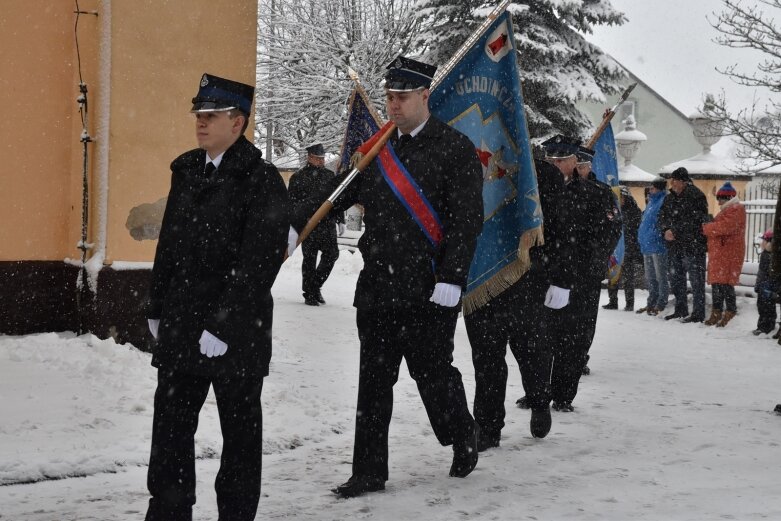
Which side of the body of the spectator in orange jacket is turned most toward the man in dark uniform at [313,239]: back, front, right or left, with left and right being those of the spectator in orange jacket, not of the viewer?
front

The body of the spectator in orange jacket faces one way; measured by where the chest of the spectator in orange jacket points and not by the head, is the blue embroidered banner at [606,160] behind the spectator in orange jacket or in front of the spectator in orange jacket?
in front

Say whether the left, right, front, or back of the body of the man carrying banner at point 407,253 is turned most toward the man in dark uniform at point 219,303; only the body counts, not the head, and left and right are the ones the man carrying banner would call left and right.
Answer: front

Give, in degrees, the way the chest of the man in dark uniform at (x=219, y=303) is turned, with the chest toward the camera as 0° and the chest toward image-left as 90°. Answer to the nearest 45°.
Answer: approximately 45°

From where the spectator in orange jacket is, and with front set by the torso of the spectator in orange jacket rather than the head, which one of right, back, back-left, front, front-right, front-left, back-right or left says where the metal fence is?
back-right

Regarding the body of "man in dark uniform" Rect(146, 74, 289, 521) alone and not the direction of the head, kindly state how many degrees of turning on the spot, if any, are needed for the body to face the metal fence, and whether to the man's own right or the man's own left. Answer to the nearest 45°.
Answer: approximately 180°

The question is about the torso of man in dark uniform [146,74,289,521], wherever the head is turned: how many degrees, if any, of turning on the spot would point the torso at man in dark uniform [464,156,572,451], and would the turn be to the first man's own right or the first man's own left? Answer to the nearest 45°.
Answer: approximately 180°

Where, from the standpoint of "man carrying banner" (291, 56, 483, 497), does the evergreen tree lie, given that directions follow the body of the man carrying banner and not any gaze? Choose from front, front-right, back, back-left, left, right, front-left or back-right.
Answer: back-right

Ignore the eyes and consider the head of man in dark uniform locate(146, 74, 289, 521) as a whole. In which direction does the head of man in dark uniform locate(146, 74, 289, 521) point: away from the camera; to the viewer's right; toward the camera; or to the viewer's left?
to the viewer's left

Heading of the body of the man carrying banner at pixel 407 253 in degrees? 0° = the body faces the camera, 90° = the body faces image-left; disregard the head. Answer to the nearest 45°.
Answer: approximately 45°

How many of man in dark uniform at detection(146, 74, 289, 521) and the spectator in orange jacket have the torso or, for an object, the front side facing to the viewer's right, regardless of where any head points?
0

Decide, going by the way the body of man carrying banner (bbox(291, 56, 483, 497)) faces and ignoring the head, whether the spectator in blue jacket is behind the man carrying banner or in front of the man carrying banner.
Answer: behind

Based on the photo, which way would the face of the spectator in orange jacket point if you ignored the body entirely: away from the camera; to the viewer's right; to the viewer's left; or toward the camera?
to the viewer's left
